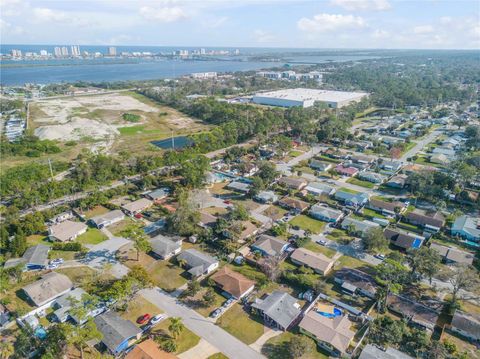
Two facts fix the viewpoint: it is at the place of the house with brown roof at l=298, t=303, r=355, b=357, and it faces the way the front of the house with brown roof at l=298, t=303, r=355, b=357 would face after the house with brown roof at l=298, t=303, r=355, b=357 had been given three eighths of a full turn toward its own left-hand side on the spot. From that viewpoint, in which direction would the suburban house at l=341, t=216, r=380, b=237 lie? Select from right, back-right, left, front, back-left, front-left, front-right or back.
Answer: left

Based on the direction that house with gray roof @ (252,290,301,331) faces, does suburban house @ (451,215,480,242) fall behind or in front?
behind

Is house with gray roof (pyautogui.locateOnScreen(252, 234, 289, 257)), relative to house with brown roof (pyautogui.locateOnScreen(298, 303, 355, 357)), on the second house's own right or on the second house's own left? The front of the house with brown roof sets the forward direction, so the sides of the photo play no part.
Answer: on the second house's own right

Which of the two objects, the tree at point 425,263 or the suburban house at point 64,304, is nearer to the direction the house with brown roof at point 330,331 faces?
the suburban house

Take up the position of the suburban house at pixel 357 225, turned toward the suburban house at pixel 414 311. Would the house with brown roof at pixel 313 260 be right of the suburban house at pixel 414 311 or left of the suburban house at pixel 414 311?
right

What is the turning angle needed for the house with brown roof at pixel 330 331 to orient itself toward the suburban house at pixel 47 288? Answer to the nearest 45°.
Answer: approximately 45° to its right

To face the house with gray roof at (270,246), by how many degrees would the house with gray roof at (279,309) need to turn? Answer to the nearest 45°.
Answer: approximately 135° to its right
